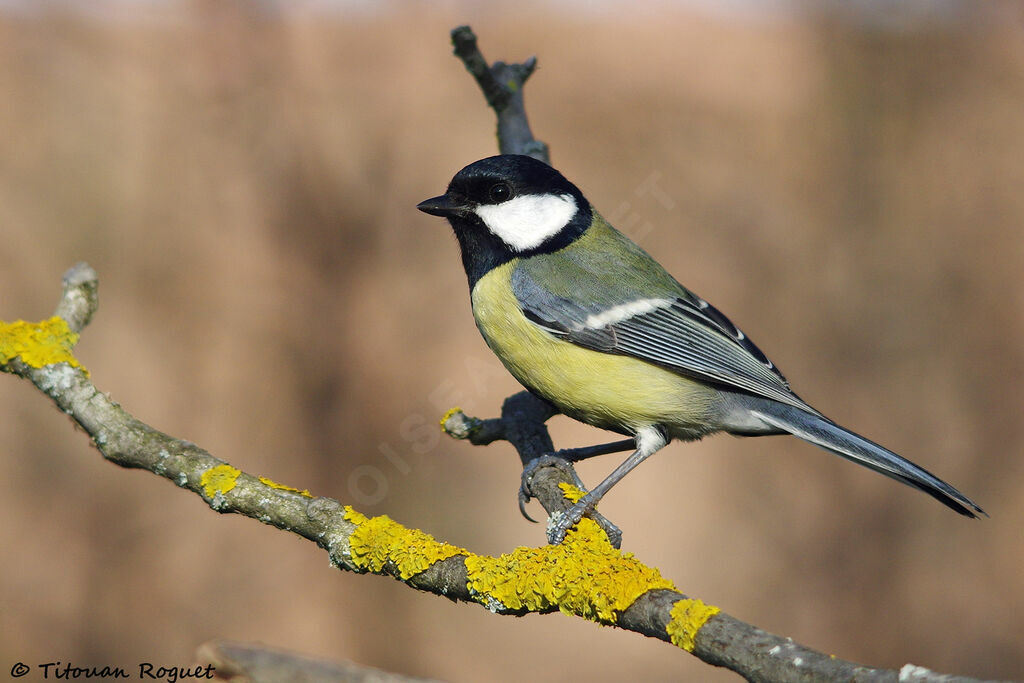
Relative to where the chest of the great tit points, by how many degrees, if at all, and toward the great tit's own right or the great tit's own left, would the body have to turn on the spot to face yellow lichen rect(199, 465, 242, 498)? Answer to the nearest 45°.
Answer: approximately 45° to the great tit's own left

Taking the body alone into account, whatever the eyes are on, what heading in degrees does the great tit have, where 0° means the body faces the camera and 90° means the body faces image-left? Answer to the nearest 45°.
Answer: approximately 90°
